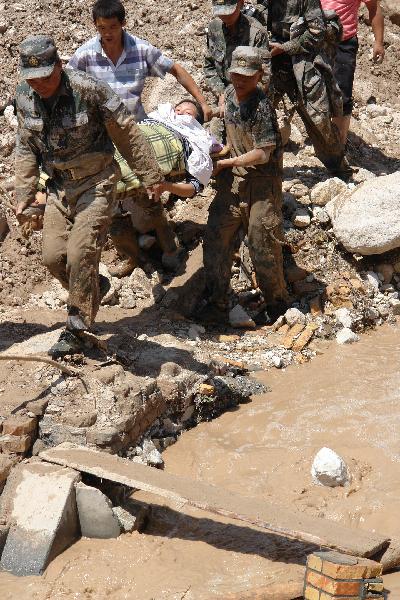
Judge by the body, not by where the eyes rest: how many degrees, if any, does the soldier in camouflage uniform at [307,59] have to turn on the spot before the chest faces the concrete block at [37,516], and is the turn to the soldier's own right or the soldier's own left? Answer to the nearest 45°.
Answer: approximately 45° to the soldier's own left

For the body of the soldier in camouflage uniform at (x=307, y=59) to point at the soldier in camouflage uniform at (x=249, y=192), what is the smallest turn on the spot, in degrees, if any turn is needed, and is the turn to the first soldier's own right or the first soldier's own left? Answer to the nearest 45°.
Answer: approximately 45° to the first soldier's own left

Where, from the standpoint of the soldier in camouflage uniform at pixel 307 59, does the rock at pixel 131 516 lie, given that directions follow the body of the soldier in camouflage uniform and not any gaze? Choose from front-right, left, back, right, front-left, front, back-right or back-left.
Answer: front-left

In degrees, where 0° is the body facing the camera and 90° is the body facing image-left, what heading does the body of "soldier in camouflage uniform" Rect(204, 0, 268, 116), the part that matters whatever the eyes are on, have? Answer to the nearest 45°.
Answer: approximately 0°

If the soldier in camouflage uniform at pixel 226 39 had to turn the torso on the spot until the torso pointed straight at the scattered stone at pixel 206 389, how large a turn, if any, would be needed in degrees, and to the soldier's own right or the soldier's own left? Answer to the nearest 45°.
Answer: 0° — they already face it

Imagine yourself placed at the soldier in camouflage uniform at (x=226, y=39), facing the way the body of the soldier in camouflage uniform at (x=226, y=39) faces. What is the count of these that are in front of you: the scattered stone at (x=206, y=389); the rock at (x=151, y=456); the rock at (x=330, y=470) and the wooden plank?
4

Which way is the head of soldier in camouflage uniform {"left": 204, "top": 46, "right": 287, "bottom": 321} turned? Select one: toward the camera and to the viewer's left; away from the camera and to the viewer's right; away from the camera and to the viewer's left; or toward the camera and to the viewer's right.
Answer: toward the camera and to the viewer's left

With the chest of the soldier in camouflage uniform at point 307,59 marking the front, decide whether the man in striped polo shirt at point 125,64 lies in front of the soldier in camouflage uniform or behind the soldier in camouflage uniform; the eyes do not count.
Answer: in front

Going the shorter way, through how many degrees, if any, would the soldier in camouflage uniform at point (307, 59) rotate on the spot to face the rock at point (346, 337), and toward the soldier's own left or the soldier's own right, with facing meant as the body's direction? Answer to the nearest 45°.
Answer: approximately 45° to the soldier's own left
